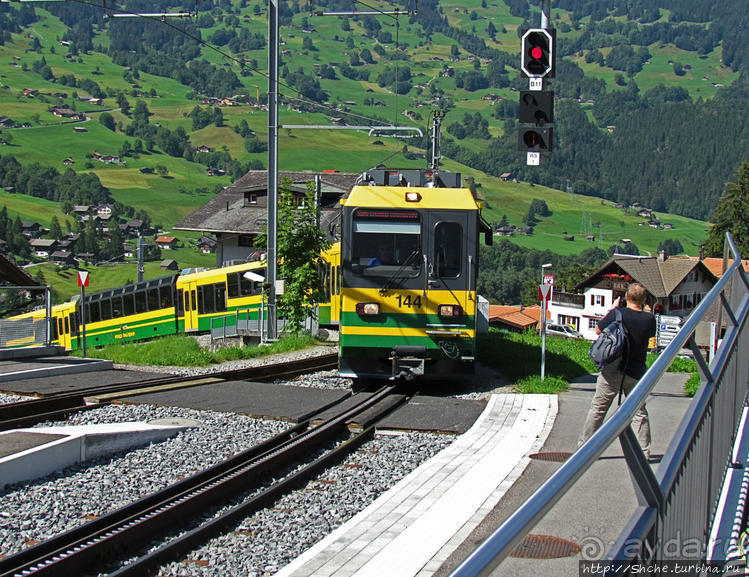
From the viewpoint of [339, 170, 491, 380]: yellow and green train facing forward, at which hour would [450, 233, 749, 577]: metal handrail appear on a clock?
The metal handrail is roughly at 12 o'clock from the yellow and green train.

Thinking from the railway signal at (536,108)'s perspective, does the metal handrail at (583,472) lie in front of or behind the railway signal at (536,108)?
in front

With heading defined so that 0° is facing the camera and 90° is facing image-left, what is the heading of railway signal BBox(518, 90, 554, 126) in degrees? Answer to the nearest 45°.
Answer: approximately 0°

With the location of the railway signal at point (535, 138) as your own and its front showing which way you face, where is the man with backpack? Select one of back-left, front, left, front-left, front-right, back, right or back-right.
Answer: front

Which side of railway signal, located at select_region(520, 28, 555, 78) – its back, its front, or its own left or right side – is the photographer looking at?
front

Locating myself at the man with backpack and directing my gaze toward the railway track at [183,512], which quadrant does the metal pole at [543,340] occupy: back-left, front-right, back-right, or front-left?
back-right

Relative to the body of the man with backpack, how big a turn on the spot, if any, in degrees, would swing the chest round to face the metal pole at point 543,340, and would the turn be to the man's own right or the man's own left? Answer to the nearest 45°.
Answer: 0° — they already face it

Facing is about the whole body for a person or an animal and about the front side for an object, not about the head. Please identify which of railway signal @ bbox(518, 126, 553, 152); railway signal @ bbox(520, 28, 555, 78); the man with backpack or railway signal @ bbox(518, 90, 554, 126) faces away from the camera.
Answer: the man with backpack

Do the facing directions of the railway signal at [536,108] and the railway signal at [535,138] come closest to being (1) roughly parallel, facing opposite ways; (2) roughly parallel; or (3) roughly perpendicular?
roughly parallel

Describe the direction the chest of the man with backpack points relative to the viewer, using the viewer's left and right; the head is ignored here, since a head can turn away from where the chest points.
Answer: facing away from the viewer

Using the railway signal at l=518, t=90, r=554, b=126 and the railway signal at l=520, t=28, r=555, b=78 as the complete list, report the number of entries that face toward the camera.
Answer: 2

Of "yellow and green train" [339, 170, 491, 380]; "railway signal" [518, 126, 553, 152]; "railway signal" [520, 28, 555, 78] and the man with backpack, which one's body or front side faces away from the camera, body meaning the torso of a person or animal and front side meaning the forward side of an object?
the man with backpack

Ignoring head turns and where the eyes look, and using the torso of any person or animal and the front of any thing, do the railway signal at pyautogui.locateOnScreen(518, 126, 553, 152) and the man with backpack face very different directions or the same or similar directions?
very different directions

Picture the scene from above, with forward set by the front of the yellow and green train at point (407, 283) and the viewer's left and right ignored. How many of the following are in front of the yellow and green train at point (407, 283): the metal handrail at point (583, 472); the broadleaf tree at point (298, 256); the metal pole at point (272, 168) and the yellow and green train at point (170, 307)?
1

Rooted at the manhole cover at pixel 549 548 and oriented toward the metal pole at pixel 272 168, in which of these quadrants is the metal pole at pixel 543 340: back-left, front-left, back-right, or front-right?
front-right
